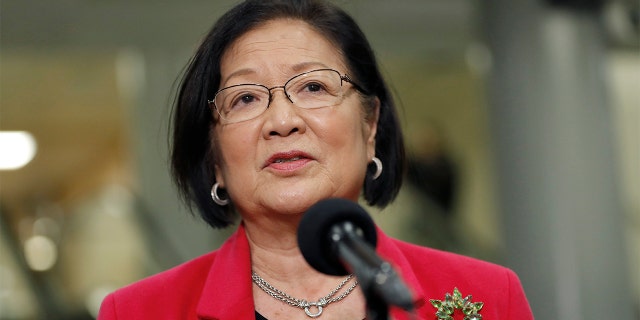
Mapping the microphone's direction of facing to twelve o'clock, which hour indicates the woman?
The woman is roughly at 1 o'clock from the microphone.

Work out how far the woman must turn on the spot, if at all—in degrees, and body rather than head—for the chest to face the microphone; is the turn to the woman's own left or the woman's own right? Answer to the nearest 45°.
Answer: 0° — they already face it

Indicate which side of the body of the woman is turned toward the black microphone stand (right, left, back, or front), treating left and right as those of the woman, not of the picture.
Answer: front

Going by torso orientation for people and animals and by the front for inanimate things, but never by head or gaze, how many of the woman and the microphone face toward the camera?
1

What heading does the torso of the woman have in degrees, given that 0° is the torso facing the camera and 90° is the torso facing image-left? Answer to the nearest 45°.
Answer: approximately 0°

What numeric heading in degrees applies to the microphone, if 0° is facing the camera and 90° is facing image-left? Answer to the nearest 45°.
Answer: approximately 135°
